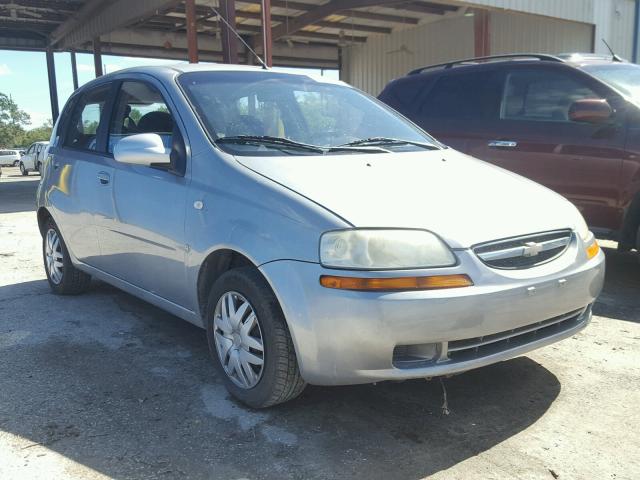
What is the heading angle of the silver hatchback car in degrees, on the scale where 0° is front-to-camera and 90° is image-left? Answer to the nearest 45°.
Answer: approximately 315°

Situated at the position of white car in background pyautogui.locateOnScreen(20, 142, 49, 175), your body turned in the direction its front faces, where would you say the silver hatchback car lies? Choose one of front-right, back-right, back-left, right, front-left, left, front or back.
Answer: front-left

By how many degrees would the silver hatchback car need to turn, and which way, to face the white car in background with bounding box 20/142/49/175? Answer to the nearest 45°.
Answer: approximately 180°

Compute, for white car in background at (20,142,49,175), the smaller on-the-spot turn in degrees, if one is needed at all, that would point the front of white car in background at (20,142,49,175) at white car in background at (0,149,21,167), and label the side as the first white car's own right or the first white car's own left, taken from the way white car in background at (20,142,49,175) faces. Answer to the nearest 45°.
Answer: approximately 135° to the first white car's own right

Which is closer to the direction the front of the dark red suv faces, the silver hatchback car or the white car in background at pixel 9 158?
the silver hatchback car

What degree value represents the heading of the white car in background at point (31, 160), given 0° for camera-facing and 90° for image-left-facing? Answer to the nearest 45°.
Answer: approximately 45°

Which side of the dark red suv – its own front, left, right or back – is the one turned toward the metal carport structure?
back

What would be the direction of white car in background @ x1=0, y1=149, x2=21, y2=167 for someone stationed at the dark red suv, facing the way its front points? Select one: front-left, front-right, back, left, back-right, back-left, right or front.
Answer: back

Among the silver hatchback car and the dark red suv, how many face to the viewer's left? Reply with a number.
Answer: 0

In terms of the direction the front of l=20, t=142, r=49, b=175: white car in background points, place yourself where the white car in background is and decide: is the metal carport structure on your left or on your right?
on your left

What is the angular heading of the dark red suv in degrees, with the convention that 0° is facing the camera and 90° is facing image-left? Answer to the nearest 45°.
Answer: approximately 315°

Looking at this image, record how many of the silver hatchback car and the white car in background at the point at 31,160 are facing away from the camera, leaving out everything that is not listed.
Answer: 0
